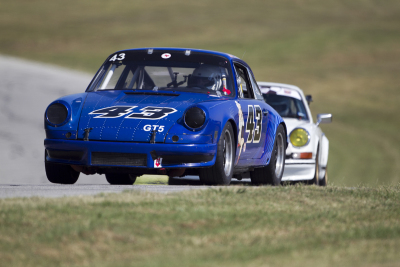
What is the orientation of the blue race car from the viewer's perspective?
toward the camera

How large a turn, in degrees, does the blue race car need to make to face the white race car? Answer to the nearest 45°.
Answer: approximately 135° to its left

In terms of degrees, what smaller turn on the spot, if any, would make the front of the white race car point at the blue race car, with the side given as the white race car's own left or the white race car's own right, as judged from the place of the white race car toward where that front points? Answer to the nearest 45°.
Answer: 0° — it already faces it

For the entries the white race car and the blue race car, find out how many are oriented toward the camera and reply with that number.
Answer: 2
